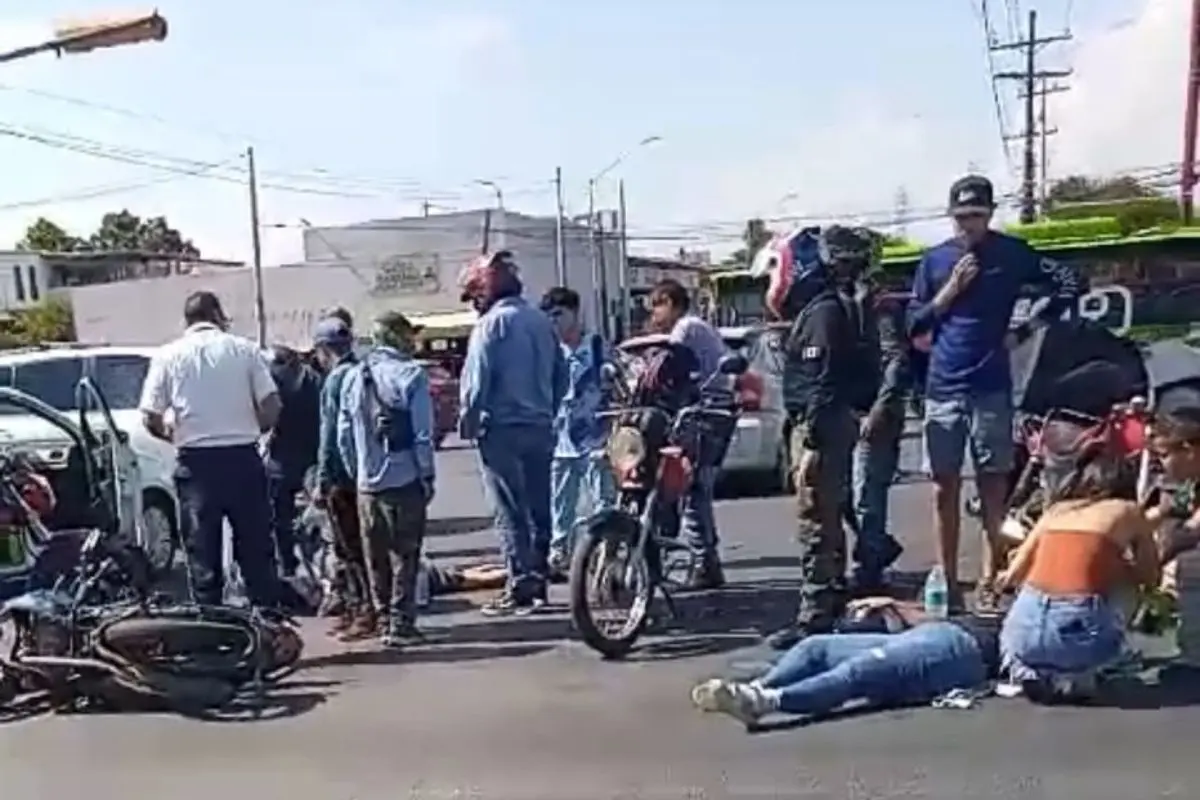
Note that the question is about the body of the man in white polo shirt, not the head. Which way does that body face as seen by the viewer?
away from the camera

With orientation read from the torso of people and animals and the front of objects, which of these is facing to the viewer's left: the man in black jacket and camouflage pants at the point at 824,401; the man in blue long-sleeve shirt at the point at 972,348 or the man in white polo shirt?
the man in black jacket and camouflage pants

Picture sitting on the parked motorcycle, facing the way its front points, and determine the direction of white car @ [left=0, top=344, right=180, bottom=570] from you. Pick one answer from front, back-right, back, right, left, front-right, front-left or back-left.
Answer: right

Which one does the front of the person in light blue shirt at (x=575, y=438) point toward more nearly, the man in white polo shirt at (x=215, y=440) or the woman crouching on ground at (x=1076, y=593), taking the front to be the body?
the man in white polo shirt

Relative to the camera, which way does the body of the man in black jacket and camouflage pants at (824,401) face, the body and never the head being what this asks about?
to the viewer's left

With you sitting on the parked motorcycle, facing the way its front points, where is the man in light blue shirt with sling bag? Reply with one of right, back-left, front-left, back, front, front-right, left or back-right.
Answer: front-right

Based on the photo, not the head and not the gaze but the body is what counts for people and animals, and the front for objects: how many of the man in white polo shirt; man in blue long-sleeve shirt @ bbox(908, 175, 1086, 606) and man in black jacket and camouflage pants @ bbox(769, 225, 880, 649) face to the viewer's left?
1

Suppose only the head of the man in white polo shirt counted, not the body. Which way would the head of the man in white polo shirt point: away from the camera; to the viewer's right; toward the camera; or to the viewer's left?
away from the camera

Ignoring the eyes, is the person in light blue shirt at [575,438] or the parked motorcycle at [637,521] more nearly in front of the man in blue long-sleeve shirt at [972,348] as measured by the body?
the parked motorcycle

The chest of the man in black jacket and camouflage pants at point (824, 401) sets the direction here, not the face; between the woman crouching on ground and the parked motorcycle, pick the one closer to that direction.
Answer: the parked motorcycle

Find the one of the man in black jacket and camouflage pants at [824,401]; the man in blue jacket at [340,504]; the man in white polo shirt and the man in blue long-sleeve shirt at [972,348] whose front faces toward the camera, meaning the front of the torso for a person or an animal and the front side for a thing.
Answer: the man in blue long-sleeve shirt at [972,348]

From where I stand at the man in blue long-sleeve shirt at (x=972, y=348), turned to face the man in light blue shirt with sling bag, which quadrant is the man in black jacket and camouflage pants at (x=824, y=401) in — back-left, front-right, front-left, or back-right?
front-left
